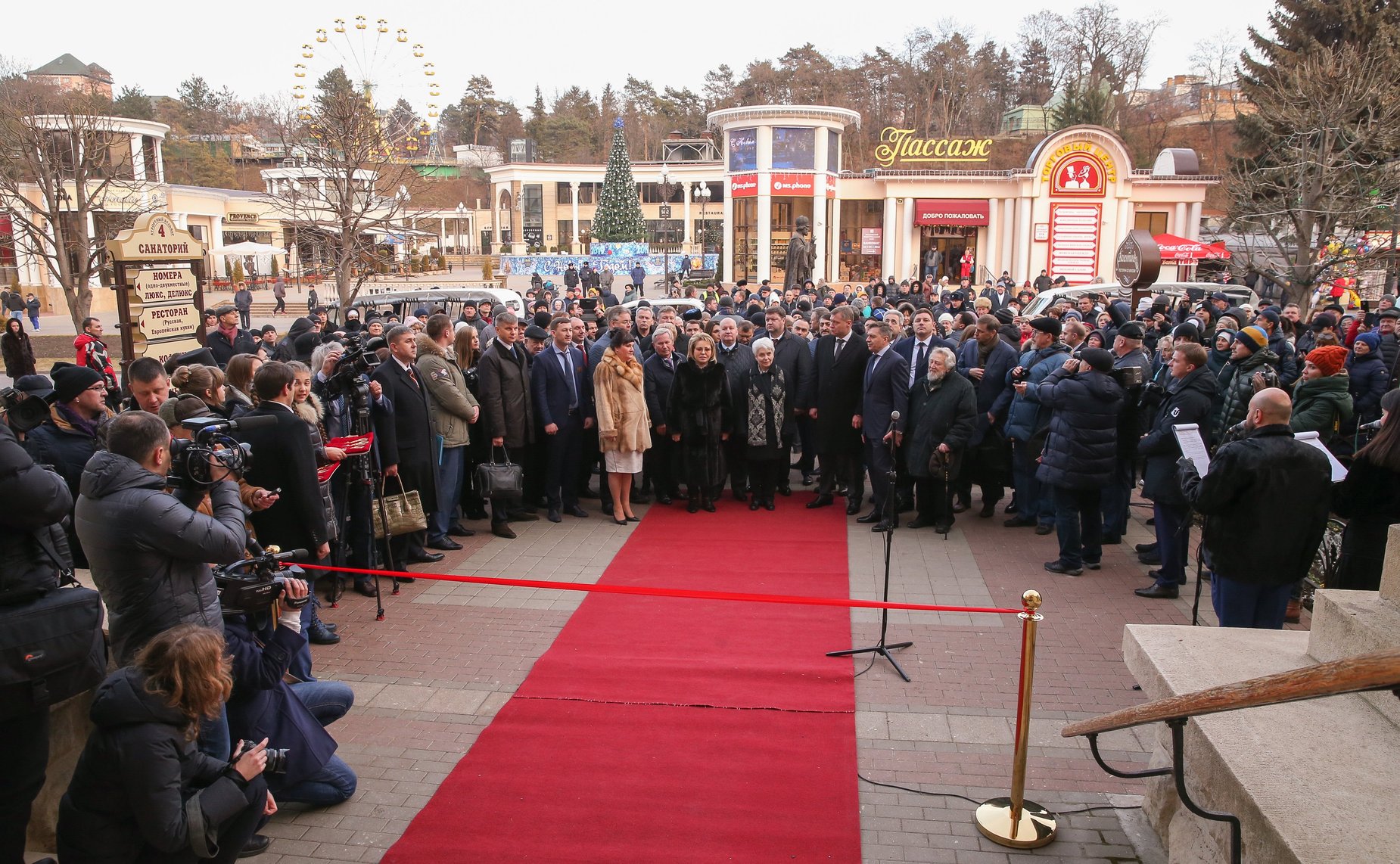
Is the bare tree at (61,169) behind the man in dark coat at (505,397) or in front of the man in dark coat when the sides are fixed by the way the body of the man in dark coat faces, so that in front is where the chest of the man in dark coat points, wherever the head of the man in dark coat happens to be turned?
behind

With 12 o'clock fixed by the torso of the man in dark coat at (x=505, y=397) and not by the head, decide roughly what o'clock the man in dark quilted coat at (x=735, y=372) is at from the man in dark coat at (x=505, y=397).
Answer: the man in dark quilted coat at (x=735, y=372) is roughly at 10 o'clock from the man in dark coat at (x=505, y=397).

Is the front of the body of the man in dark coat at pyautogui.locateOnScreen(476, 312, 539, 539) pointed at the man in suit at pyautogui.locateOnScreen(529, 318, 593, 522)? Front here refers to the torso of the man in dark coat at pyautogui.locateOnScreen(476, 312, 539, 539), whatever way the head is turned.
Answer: no

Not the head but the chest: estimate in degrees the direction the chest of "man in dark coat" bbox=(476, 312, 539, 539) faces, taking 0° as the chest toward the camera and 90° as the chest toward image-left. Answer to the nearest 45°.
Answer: approximately 315°

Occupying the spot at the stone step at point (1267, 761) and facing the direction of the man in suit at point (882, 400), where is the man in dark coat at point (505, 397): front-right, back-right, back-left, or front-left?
front-left

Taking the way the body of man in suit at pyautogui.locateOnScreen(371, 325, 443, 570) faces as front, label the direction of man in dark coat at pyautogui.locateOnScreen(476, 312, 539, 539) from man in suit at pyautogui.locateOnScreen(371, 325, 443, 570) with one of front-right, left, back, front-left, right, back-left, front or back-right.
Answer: left

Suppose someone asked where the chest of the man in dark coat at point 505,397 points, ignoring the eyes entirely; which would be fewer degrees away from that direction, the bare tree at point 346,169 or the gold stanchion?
the gold stanchion

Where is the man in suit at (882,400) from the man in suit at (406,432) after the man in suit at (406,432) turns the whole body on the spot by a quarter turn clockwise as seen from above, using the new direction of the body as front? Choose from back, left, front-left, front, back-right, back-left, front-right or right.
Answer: back-left

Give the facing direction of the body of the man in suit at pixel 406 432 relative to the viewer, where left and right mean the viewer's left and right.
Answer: facing the viewer and to the right of the viewer

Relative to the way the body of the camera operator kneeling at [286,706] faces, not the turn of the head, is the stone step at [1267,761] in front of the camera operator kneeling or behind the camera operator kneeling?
in front

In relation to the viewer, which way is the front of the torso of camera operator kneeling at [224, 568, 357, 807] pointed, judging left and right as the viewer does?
facing to the right of the viewer

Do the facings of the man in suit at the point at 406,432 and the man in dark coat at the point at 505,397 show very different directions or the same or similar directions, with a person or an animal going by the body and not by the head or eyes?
same or similar directions

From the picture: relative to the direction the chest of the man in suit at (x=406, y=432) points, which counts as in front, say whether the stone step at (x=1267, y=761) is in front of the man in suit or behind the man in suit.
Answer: in front

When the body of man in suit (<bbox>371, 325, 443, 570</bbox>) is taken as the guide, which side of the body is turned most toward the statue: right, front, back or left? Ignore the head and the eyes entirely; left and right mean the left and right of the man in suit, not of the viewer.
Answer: left

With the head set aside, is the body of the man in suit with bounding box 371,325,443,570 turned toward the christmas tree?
no

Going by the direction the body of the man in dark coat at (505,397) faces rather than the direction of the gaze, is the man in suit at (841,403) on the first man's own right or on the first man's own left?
on the first man's own left

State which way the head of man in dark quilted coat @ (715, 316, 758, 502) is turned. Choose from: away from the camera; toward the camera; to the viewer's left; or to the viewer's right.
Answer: toward the camera
